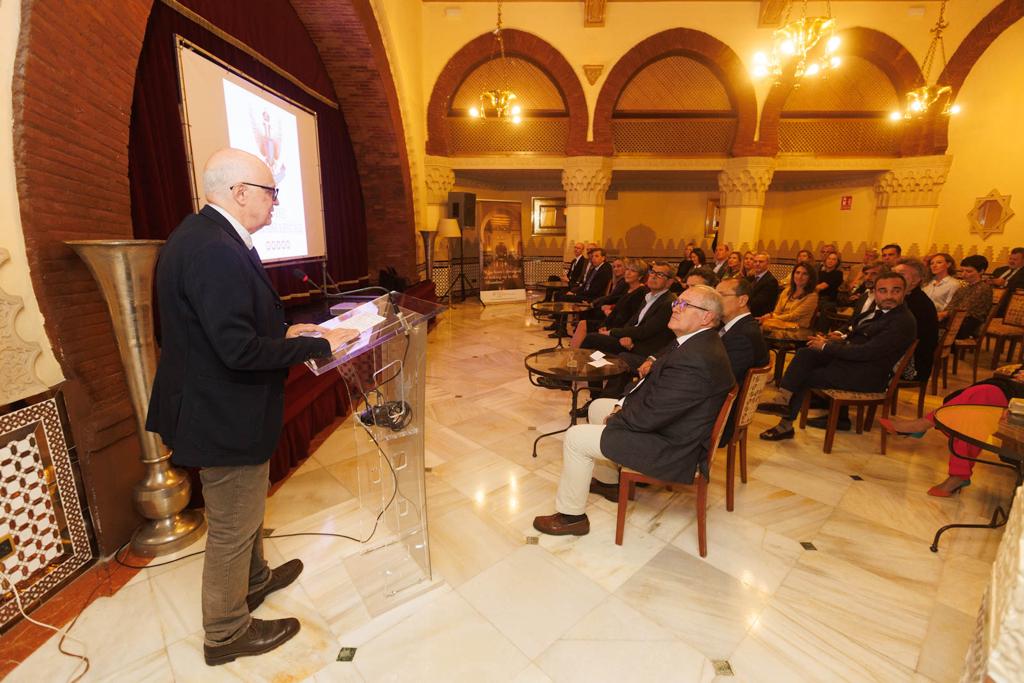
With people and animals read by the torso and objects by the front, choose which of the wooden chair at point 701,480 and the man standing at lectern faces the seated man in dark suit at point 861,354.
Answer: the man standing at lectern

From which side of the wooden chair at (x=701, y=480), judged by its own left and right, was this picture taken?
left

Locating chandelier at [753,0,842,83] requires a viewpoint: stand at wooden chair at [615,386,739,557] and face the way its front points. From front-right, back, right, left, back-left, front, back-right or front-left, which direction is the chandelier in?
right

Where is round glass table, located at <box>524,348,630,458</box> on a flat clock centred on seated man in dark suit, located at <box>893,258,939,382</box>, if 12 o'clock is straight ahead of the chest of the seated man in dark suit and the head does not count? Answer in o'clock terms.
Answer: The round glass table is roughly at 10 o'clock from the seated man in dark suit.

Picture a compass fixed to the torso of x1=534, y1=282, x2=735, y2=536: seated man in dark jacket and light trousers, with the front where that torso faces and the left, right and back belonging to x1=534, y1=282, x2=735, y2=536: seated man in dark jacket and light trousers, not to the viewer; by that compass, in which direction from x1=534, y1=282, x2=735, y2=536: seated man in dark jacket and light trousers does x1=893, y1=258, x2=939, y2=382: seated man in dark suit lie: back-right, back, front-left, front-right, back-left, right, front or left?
back-right

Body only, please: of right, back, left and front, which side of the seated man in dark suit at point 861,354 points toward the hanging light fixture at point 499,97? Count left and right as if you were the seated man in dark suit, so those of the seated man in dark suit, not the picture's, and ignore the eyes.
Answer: right

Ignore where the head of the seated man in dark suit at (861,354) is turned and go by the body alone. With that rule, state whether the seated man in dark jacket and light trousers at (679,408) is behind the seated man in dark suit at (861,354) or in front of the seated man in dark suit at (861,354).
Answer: in front

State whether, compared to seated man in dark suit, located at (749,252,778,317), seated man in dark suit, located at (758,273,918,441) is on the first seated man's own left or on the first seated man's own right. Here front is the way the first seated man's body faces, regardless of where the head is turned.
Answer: on the first seated man's own left

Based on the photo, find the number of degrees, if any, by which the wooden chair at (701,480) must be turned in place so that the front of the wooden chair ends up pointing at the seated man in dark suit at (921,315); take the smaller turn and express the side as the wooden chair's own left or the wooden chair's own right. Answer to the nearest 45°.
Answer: approximately 135° to the wooden chair's own right

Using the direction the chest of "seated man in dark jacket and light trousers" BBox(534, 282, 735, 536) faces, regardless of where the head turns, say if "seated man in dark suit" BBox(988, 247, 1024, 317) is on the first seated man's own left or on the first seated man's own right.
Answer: on the first seated man's own right

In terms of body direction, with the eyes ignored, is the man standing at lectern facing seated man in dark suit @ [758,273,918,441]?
yes
